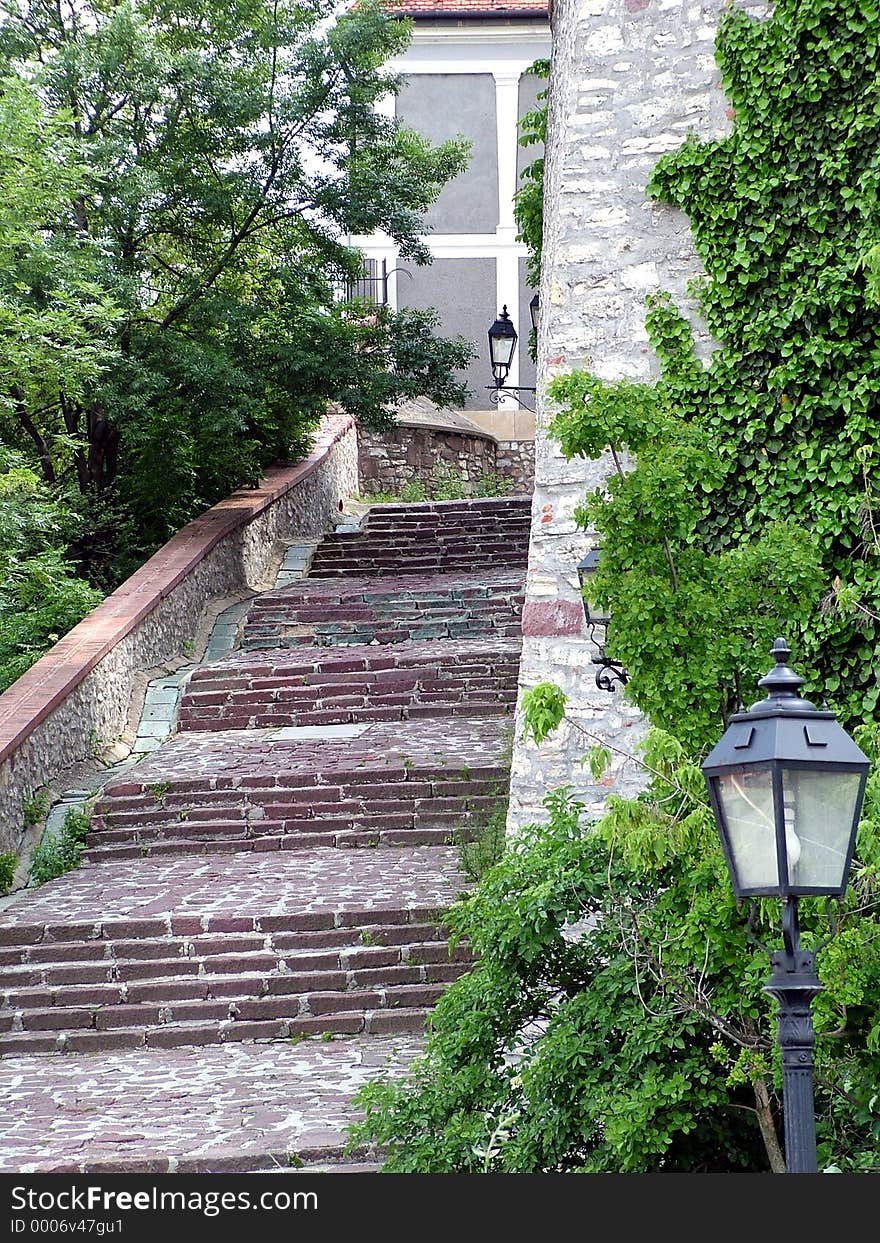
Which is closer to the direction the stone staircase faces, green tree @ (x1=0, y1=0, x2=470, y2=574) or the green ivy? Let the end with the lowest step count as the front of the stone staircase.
the green ivy

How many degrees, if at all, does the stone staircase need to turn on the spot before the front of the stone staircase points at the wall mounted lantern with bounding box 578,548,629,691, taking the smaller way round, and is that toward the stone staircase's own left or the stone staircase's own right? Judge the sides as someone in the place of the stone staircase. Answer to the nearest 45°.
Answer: approximately 45° to the stone staircase's own left

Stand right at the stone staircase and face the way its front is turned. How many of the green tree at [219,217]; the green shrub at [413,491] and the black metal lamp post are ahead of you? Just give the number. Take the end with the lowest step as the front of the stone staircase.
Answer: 1

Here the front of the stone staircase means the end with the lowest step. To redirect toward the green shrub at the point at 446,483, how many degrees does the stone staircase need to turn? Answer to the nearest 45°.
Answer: approximately 180°

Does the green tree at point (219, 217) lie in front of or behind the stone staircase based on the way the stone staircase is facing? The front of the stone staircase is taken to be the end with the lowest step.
behind

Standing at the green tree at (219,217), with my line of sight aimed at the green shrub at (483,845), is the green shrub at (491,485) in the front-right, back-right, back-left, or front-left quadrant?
back-left

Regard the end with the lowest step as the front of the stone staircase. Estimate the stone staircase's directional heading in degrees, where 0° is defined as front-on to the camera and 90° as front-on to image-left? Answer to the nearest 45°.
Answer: approximately 0°
